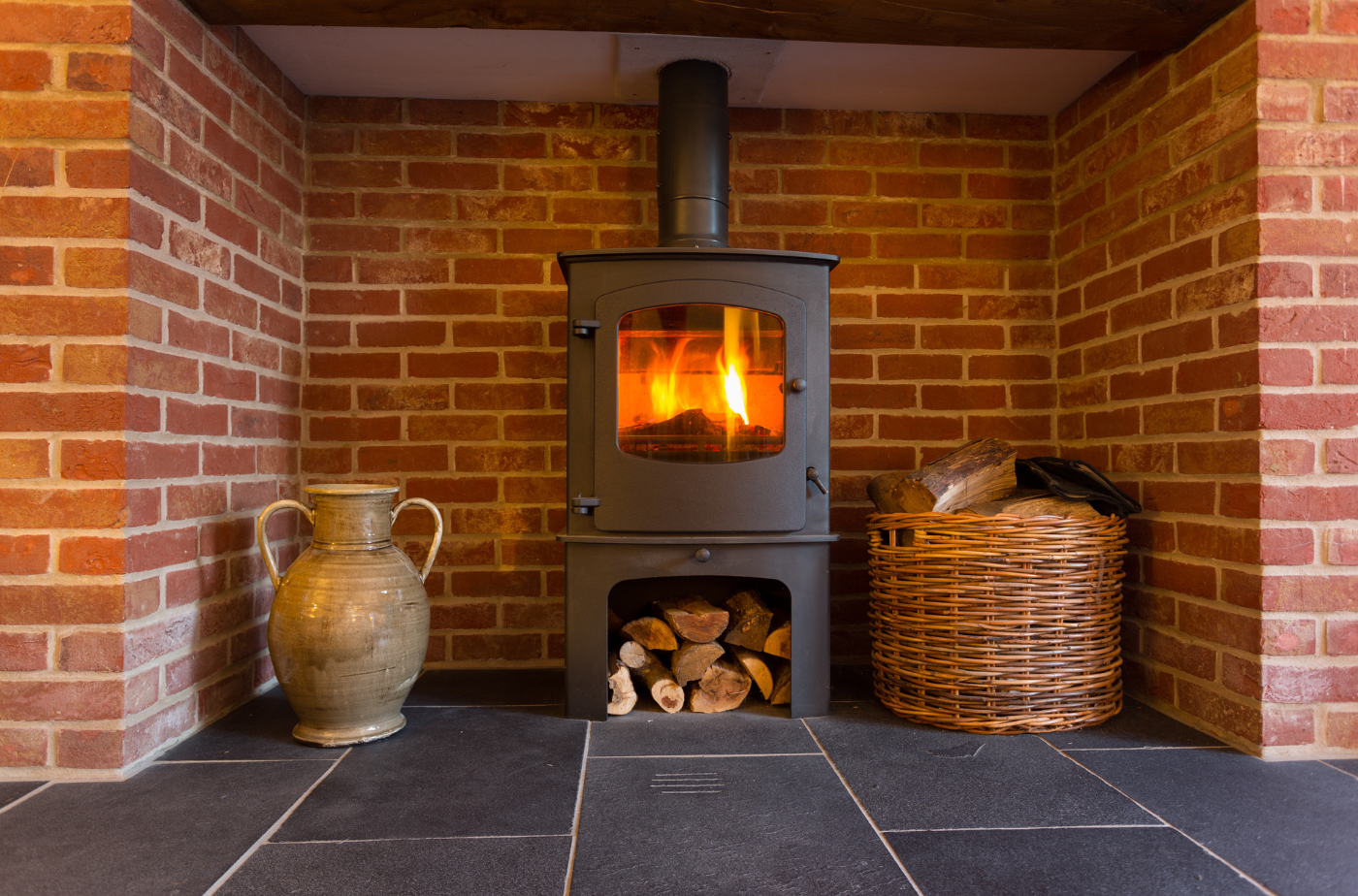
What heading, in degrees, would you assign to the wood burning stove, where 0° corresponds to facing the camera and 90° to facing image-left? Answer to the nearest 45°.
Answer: approximately 0°

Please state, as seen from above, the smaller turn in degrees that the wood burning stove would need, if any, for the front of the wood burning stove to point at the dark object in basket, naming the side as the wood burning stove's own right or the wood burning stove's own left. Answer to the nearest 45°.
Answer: approximately 90° to the wood burning stove's own left

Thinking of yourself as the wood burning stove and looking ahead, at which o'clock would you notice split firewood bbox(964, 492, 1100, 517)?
The split firewood is roughly at 9 o'clock from the wood burning stove.

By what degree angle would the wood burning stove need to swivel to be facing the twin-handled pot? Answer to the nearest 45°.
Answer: approximately 90° to its right
